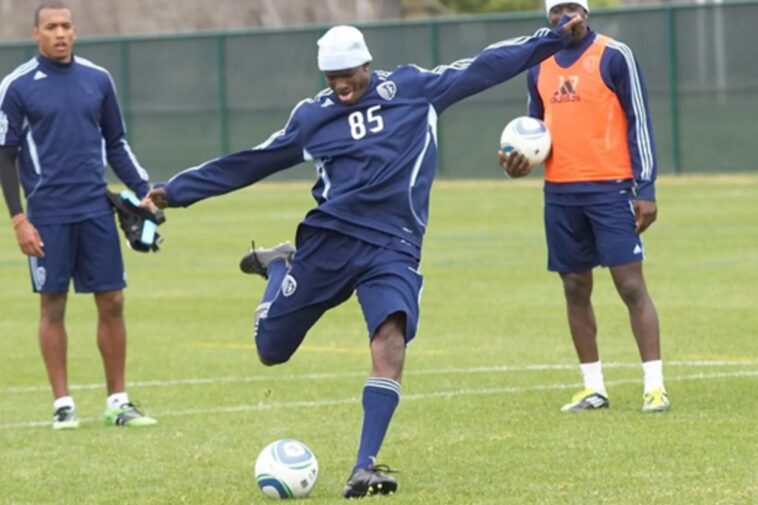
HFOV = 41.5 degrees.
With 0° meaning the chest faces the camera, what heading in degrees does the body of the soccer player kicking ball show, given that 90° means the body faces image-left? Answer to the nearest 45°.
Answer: approximately 0°

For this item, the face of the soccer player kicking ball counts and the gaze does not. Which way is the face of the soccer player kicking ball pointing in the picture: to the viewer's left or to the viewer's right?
to the viewer's left
